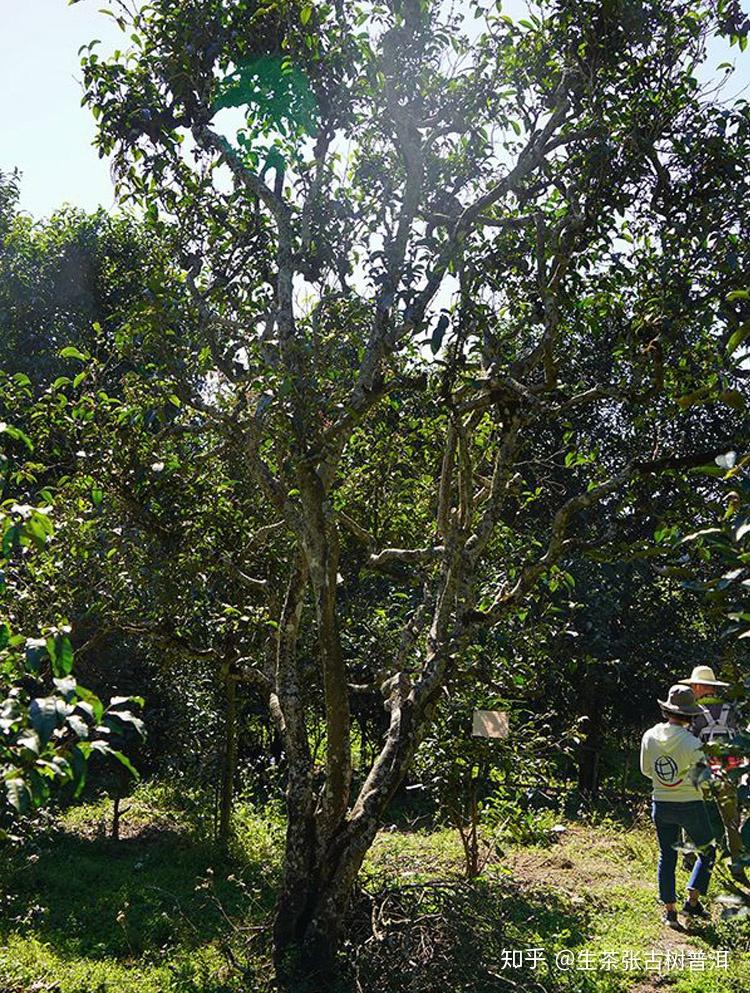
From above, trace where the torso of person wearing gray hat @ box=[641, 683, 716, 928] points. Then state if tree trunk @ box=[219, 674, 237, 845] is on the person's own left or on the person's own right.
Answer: on the person's own left
